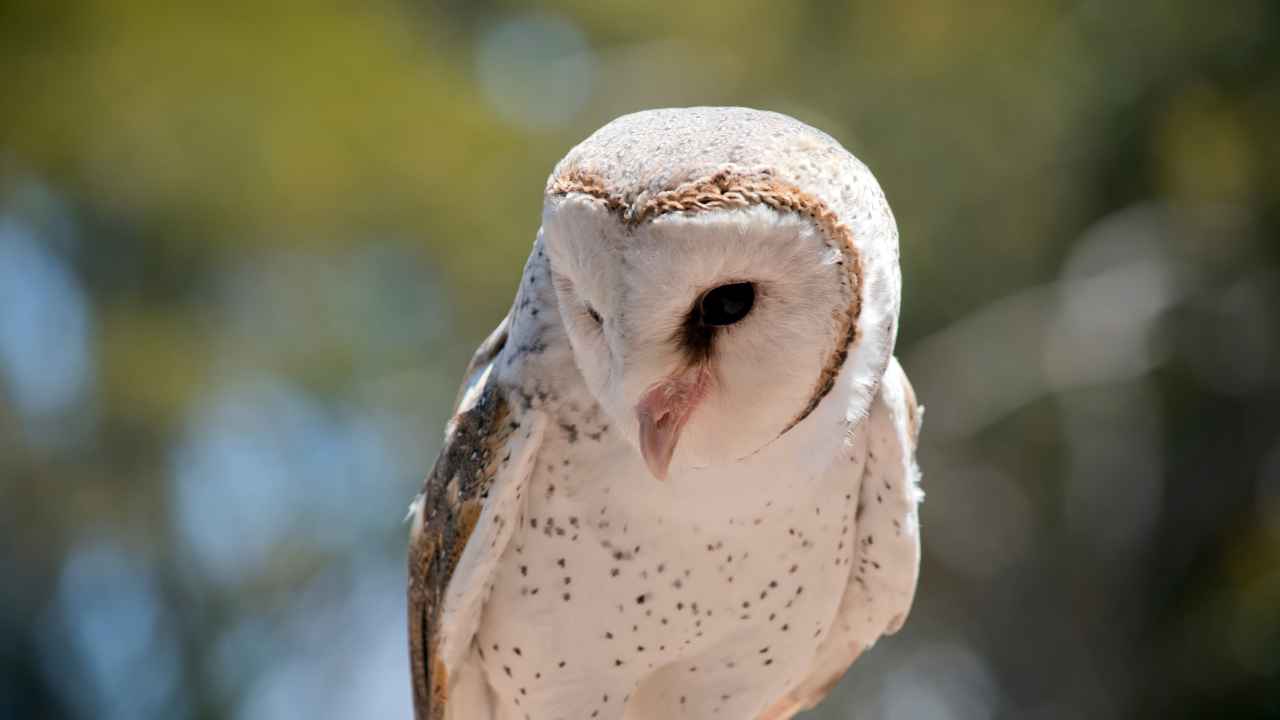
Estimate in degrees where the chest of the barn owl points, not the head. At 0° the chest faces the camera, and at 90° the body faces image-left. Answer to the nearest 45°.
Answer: approximately 0°
